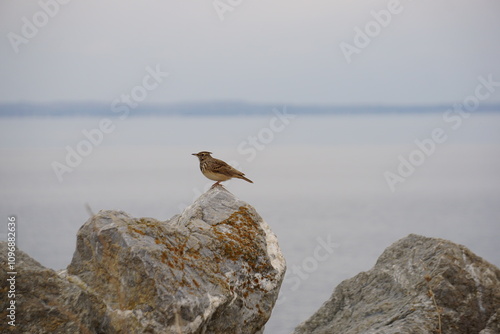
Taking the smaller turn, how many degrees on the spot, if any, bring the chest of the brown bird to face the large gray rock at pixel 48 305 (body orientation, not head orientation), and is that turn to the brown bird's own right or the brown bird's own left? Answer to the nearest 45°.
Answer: approximately 45° to the brown bird's own left

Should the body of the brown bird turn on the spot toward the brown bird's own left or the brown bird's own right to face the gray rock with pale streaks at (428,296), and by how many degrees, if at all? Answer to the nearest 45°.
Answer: approximately 135° to the brown bird's own left

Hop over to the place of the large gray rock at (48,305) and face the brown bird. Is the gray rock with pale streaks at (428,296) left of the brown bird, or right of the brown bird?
right

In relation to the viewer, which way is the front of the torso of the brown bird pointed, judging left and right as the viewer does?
facing to the left of the viewer
